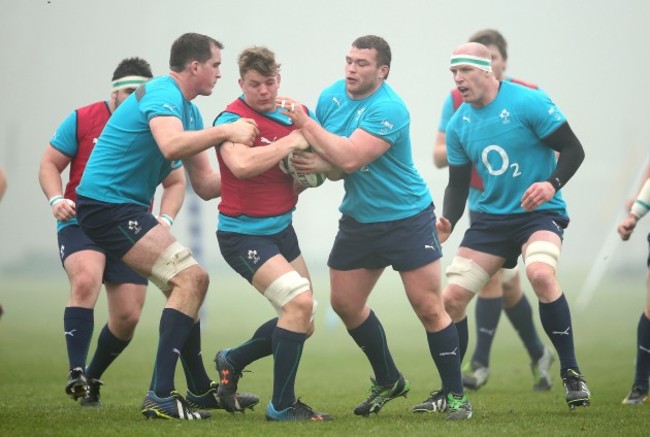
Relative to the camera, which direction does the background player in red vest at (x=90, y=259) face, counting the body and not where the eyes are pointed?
toward the camera

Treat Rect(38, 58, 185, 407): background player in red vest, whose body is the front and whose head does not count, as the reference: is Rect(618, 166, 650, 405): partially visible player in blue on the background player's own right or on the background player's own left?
on the background player's own left

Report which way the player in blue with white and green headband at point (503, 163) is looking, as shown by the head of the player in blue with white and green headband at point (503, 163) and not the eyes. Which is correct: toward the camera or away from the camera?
toward the camera

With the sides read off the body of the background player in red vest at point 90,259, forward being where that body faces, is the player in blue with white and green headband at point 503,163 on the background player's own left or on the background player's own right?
on the background player's own left

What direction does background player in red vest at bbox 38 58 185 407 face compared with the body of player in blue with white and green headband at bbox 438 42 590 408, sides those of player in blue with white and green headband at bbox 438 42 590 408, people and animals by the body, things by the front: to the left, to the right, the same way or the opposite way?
to the left

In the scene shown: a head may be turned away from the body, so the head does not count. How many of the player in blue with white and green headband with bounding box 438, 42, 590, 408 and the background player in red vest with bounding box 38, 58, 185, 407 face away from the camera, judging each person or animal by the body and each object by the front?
0

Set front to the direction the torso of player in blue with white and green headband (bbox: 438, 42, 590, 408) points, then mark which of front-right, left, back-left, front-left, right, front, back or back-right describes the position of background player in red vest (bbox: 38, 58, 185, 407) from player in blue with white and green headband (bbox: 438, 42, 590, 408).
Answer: front-right
